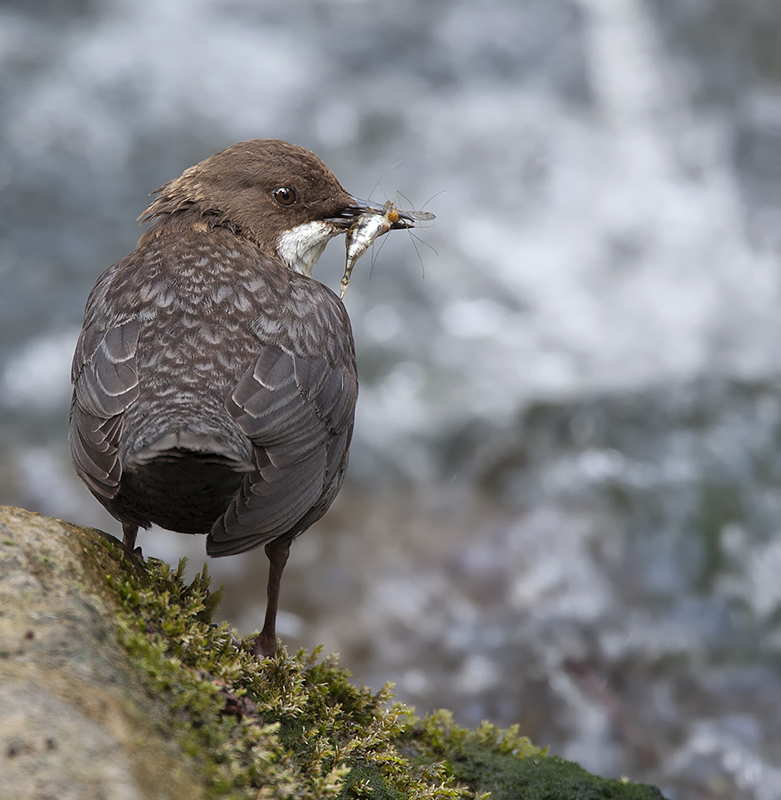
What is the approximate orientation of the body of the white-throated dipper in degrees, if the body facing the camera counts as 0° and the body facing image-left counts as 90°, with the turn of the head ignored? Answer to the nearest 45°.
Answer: approximately 180°
